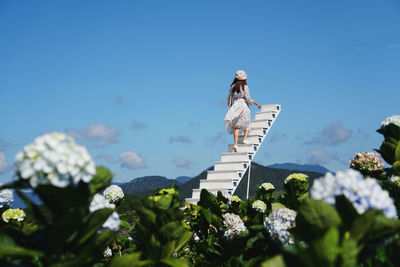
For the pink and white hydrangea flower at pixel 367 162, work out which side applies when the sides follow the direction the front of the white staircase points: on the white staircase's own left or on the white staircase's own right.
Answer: on the white staircase's own left

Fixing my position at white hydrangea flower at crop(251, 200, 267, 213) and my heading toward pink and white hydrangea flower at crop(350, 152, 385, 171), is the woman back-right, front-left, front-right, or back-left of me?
back-left

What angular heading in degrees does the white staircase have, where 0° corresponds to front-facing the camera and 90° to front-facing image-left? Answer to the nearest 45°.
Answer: approximately 45°

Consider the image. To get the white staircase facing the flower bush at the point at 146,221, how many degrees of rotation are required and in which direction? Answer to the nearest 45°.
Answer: approximately 45° to its left

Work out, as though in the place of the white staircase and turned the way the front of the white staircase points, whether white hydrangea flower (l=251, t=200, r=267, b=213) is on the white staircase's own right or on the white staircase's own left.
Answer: on the white staircase's own left
